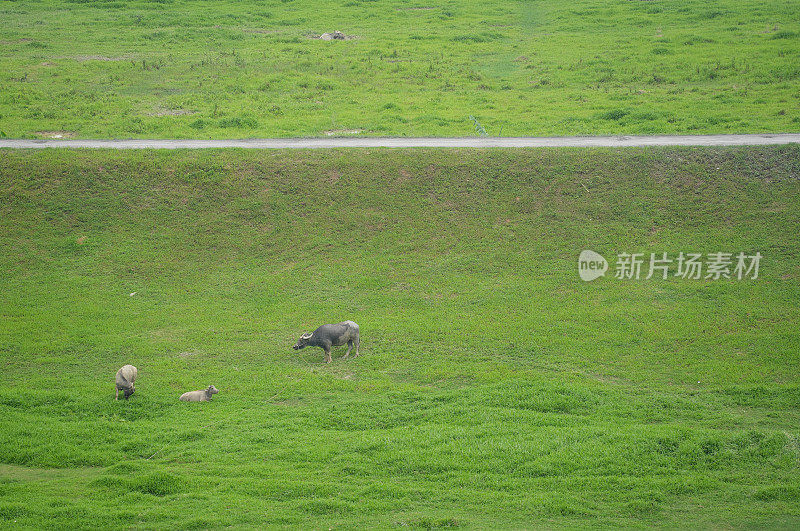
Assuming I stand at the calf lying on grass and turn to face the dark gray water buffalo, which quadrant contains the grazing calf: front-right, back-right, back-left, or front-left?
back-left

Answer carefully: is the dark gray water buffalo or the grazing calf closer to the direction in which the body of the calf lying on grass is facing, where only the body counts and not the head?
the dark gray water buffalo

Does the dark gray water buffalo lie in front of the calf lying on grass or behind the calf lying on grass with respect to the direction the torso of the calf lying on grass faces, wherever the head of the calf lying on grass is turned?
in front

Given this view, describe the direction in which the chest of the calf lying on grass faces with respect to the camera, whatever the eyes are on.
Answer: to the viewer's right

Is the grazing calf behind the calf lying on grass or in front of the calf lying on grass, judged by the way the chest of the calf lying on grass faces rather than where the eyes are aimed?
behind
